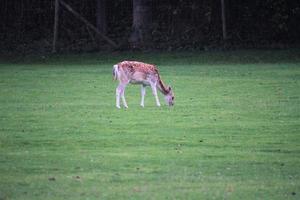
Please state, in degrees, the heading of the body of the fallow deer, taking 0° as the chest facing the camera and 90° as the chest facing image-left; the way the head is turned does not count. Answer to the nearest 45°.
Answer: approximately 270°
